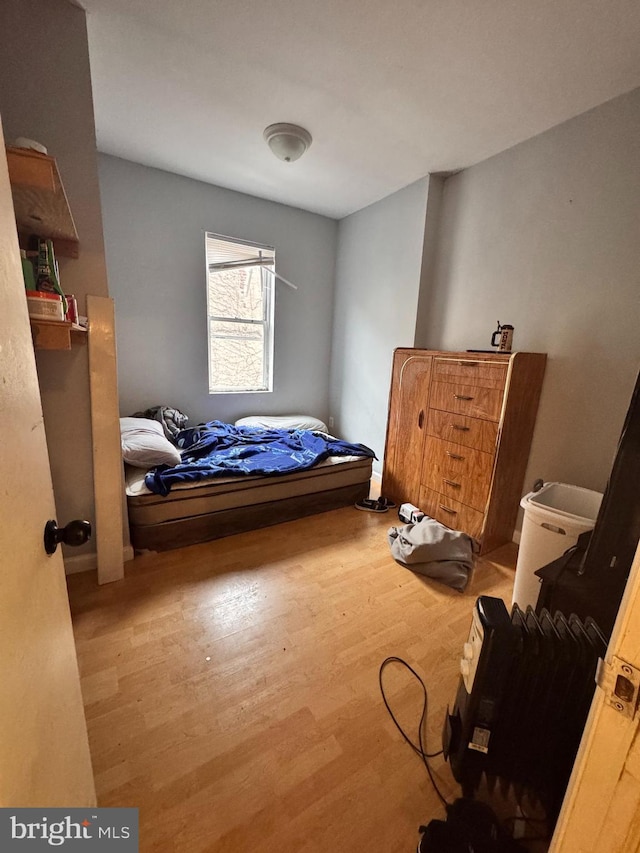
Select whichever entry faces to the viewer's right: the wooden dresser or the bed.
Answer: the bed

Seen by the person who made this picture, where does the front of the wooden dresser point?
facing the viewer and to the left of the viewer

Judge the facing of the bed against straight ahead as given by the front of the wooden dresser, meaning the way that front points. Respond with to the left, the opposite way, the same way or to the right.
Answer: the opposite way

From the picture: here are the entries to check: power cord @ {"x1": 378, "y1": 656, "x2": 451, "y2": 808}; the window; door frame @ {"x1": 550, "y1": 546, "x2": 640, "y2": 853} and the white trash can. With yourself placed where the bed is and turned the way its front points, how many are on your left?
1

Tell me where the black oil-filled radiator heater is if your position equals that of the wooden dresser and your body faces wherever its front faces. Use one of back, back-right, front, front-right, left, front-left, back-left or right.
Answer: front-left

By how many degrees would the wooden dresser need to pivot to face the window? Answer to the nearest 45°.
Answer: approximately 45° to its right

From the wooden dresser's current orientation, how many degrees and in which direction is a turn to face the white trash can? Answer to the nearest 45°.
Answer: approximately 90° to its left

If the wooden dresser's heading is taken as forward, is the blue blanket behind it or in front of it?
in front

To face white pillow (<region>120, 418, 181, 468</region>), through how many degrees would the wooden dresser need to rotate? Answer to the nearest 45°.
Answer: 0° — it already faces it

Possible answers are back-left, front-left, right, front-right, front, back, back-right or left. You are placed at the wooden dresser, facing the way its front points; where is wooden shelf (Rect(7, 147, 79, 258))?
front

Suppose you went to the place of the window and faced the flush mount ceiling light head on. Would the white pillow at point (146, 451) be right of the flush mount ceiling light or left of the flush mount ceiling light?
right

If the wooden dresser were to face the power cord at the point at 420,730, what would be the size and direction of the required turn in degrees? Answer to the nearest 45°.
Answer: approximately 45° to its left

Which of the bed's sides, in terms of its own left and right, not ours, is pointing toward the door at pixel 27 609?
right
